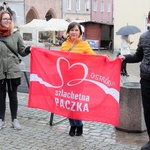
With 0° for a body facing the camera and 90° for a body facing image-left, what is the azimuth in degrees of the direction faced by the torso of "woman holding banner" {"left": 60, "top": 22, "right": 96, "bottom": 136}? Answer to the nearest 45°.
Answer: approximately 0°

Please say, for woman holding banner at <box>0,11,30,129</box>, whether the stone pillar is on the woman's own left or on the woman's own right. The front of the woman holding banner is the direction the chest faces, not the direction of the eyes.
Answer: on the woman's own left

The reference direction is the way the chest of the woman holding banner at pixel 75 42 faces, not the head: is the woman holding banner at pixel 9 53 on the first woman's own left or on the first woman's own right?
on the first woman's own right

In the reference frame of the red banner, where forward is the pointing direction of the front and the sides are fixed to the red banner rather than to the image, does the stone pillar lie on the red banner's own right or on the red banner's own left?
on the red banner's own left

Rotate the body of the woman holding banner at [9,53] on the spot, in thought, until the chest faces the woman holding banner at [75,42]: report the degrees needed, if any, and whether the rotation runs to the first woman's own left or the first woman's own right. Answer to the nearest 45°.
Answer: approximately 45° to the first woman's own left

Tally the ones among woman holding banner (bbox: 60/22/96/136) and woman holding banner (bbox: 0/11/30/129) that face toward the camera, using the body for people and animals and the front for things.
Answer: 2
